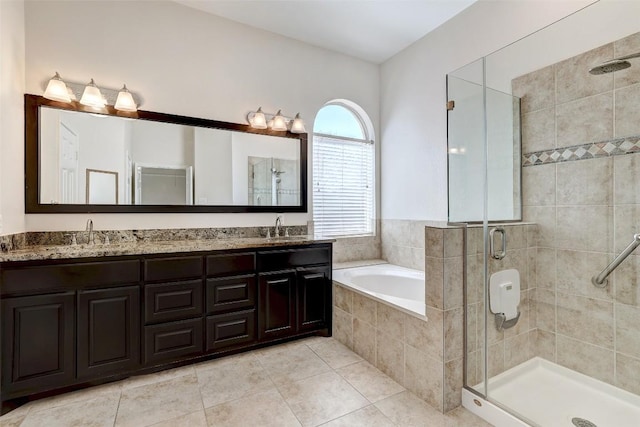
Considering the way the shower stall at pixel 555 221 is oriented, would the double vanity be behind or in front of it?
in front

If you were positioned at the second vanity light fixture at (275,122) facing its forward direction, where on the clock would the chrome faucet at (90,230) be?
The chrome faucet is roughly at 4 o'clock from the second vanity light fixture.

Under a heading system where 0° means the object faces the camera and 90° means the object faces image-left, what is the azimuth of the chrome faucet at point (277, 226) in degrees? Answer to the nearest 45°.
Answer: approximately 315°

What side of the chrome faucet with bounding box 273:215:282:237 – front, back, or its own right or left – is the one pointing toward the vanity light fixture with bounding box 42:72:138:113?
right

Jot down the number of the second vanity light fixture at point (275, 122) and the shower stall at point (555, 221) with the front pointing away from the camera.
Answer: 0

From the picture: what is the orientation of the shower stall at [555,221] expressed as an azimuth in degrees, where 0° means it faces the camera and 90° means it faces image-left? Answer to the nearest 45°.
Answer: approximately 45°

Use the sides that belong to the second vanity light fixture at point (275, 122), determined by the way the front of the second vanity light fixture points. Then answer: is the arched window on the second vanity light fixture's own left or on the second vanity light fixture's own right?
on the second vanity light fixture's own left

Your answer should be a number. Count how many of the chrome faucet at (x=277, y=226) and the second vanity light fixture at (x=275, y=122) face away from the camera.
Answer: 0

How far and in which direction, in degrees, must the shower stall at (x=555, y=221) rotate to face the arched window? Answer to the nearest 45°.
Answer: approximately 45° to its right
